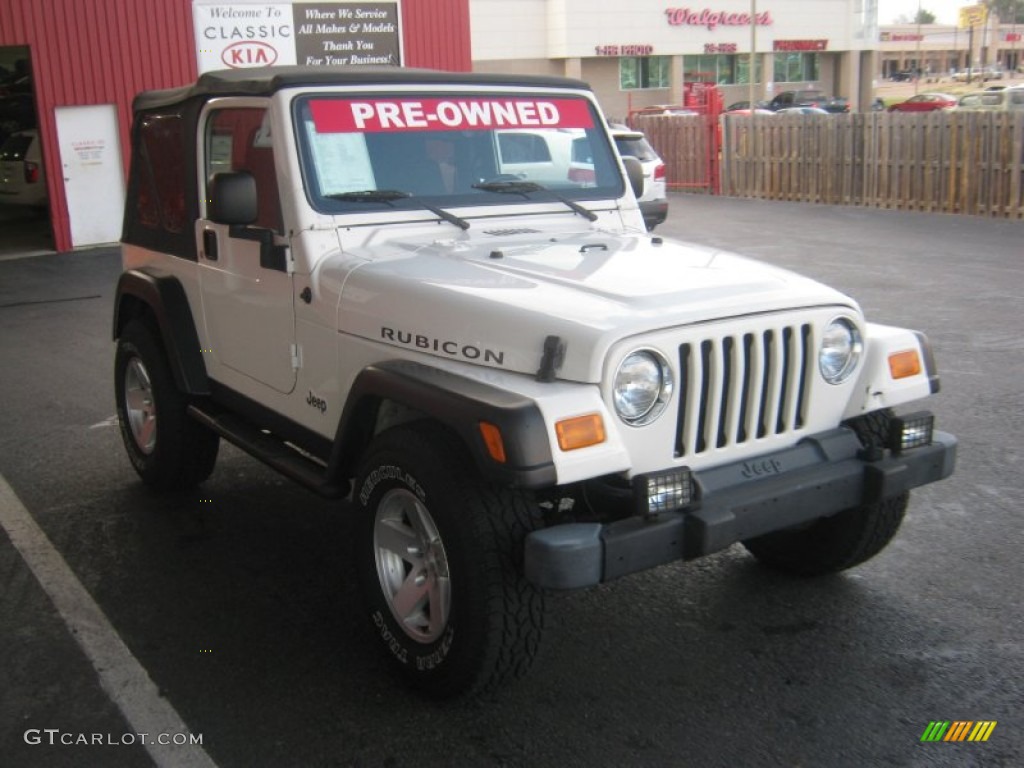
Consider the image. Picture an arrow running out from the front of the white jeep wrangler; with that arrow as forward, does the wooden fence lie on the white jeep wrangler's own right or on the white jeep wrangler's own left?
on the white jeep wrangler's own left

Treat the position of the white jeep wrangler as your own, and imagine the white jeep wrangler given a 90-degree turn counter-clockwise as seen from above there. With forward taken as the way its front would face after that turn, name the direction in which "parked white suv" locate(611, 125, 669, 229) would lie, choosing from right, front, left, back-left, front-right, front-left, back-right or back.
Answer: front-left

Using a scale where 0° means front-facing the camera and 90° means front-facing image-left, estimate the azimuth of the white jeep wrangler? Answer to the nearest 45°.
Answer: approximately 315°

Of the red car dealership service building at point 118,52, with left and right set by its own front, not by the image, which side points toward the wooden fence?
left

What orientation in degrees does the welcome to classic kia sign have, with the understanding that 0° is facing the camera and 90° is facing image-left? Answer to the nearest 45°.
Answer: approximately 0°

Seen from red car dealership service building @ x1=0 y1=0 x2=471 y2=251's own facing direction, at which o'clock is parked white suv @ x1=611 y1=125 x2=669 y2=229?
The parked white suv is roughly at 10 o'clock from the red car dealership service building.

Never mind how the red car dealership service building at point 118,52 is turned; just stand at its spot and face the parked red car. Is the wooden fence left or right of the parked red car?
right

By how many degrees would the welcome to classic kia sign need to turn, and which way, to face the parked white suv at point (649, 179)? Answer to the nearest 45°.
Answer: approximately 45° to its left

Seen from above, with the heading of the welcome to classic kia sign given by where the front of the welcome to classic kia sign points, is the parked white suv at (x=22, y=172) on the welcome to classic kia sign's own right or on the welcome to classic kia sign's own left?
on the welcome to classic kia sign's own right
